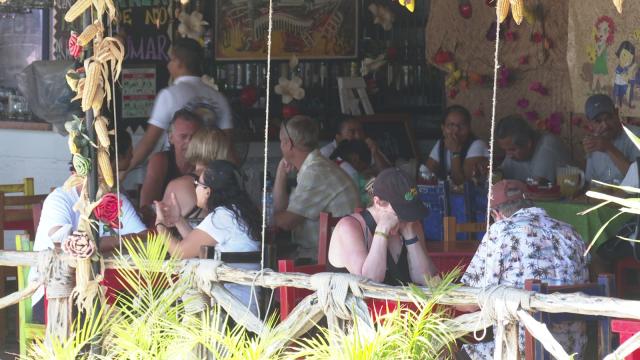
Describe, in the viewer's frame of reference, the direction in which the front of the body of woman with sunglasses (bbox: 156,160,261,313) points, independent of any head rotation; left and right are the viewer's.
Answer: facing to the left of the viewer

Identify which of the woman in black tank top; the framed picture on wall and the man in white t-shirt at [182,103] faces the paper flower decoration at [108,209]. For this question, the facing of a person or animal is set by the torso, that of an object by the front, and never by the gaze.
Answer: the framed picture on wall

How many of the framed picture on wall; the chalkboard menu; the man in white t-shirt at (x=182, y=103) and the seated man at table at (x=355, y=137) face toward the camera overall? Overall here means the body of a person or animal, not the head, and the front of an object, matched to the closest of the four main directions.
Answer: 3

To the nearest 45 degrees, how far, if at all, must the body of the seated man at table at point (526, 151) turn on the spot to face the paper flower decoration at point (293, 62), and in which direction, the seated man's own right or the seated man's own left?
approximately 90° to the seated man's own right

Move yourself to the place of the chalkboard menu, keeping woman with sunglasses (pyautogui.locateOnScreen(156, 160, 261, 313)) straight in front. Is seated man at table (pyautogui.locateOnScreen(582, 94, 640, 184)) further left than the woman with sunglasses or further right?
left

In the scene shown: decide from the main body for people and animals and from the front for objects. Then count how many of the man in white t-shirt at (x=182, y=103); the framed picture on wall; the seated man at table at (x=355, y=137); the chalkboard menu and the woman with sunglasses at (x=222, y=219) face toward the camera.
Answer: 3

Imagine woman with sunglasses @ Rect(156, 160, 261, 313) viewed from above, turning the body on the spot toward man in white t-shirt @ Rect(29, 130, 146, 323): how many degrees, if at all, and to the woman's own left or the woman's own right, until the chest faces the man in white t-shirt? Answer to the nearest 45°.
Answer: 0° — they already face them

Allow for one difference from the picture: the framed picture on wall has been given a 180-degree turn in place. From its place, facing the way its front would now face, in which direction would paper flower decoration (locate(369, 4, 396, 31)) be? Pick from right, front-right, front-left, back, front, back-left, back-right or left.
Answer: right

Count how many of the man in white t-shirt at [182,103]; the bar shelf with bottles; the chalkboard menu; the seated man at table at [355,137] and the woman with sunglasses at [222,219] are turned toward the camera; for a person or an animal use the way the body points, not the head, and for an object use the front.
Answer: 3

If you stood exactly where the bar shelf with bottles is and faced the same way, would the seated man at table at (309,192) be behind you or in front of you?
in front

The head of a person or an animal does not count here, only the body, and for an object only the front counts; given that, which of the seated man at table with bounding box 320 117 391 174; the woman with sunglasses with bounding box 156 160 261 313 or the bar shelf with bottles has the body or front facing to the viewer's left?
the woman with sunglasses
